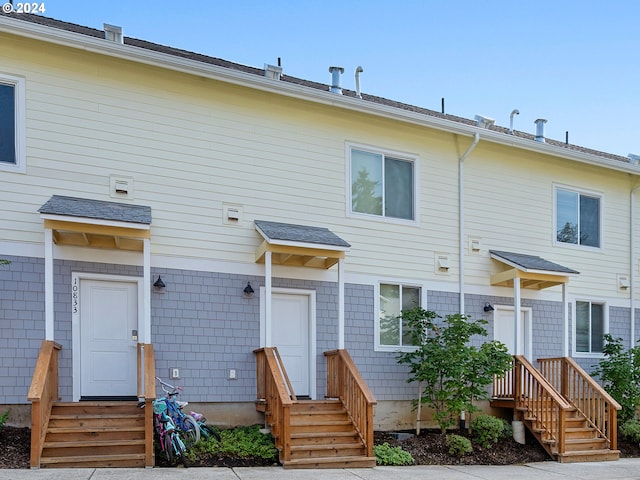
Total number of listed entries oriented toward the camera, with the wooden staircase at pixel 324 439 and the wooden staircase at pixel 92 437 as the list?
2

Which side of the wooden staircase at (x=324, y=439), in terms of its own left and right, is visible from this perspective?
front

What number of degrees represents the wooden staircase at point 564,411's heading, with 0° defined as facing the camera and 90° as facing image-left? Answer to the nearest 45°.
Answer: approximately 315°

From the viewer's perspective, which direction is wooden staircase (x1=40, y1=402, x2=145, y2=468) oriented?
toward the camera

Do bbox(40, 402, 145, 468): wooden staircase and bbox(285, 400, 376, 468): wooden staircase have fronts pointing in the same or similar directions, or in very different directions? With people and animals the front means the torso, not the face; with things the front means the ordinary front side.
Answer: same or similar directions
